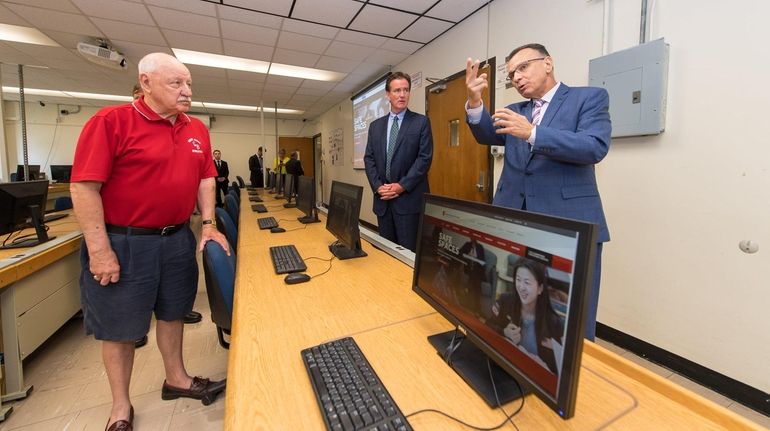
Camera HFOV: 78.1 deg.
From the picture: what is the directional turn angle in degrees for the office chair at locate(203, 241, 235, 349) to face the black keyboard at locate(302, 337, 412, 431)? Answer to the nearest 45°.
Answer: approximately 90° to its right

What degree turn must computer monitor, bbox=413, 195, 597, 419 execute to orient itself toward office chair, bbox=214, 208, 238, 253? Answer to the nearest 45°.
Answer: approximately 90° to its right

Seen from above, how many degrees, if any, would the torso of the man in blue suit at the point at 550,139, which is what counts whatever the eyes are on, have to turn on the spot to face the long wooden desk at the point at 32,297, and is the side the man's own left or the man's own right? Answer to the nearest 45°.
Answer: approximately 45° to the man's own right

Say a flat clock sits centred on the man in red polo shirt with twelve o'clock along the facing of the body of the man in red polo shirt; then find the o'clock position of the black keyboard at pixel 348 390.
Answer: The black keyboard is roughly at 1 o'clock from the man in red polo shirt.

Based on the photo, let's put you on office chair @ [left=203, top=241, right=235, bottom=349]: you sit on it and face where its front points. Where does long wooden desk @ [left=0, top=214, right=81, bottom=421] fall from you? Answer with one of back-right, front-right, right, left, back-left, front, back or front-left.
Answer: back-left

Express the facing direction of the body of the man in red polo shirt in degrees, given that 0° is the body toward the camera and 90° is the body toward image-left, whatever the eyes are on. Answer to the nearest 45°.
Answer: approximately 315°

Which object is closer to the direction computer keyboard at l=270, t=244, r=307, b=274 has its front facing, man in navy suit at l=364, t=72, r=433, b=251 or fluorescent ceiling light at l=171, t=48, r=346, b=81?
the fluorescent ceiling light

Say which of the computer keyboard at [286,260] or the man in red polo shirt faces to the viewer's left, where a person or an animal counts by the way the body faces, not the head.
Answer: the computer keyboard

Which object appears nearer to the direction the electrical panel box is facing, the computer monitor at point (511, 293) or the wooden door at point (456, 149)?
the computer monitor

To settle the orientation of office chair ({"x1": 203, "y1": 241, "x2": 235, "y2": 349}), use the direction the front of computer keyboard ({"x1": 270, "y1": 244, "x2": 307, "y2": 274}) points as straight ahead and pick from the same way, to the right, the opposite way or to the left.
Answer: the opposite way

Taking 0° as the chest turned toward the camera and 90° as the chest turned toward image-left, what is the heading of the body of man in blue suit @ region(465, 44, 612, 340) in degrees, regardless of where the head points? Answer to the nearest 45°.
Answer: approximately 45°

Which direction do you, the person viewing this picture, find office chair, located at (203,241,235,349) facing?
facing to the right of the viewer

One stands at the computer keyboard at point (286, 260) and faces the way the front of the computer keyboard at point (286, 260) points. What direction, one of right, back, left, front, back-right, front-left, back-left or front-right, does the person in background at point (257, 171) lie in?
right

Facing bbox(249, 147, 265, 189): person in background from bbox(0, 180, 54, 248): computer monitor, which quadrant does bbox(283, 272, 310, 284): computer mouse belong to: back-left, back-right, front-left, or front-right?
back-right
